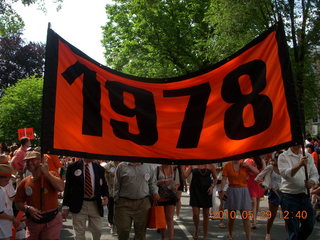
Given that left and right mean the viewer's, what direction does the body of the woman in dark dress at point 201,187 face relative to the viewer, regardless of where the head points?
facing the viewer

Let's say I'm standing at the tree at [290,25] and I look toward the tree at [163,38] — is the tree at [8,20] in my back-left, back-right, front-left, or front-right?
front-left

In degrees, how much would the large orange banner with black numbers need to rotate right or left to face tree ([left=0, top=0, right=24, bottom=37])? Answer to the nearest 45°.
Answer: approximately 135° to its right

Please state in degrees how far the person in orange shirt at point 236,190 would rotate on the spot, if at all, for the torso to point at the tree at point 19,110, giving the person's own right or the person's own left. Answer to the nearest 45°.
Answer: approximately 135° to the person's own right

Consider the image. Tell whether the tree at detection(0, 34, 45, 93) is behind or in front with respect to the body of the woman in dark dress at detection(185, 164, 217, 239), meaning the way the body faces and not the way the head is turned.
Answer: behind

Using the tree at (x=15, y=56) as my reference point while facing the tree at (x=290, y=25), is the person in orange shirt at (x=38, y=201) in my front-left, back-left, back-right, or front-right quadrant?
front-right

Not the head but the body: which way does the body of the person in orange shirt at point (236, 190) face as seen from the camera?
toward the camera

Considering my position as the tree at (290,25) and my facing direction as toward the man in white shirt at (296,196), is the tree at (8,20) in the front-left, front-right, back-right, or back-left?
front-right

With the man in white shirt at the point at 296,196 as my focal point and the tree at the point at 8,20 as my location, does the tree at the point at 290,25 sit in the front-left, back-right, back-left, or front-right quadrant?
front-left

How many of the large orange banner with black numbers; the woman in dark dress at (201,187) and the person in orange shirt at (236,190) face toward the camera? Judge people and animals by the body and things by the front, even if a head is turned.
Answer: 3
